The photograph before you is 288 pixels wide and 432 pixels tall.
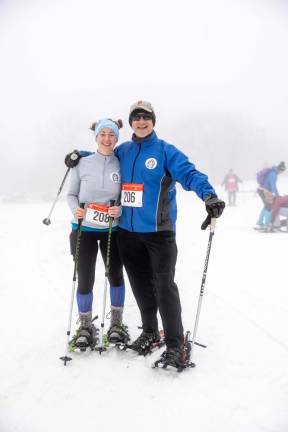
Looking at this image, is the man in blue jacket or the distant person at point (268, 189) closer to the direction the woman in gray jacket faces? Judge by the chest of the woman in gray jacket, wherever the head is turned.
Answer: the man in blue jacket

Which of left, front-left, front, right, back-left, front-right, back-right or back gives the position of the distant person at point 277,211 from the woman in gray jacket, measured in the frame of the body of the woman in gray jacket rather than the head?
back-left

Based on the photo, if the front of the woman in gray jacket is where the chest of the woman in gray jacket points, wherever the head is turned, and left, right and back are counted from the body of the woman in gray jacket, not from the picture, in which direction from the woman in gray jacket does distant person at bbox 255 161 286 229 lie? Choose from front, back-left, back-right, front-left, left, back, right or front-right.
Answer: back-left

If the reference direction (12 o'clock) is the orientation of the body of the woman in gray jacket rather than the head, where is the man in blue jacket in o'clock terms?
The man in blue jacket is roughly at 10 o'clock from the woman in gray jacket.
